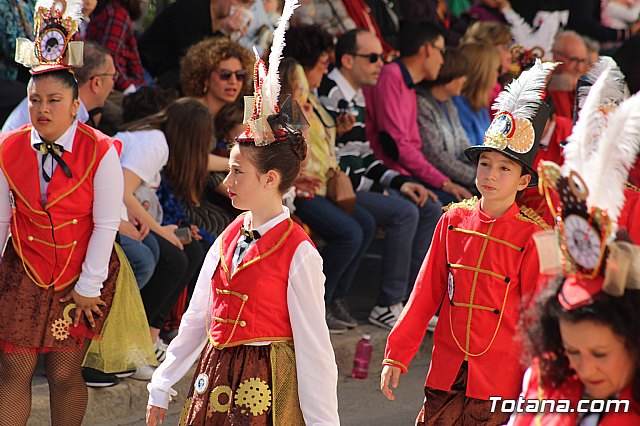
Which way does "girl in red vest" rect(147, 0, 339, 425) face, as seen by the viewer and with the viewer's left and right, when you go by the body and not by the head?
facing the viewer and to the left of the viewer

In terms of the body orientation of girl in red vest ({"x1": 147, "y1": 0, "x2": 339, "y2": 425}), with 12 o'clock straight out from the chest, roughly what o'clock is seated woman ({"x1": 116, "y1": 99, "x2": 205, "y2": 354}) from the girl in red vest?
The seated woman is roughly at 4 o'clock from the girl in red vest.

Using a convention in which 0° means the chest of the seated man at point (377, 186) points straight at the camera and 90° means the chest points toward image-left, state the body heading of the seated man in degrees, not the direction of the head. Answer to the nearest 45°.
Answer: approximately 315°

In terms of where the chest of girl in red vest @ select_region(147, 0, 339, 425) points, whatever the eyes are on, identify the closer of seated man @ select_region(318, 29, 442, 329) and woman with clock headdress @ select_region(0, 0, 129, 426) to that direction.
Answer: the woman with clock headdress

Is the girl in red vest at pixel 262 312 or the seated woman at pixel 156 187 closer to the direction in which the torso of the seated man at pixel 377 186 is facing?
the girl in red vest

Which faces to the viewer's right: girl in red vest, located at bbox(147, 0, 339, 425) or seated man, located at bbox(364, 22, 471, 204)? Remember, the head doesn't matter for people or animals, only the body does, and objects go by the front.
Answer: the seated man

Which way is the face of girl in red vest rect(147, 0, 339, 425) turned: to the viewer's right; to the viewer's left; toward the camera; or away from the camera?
to the viewer's left

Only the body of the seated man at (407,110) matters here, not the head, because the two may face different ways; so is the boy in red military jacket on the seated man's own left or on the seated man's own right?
on the seated man's own right
